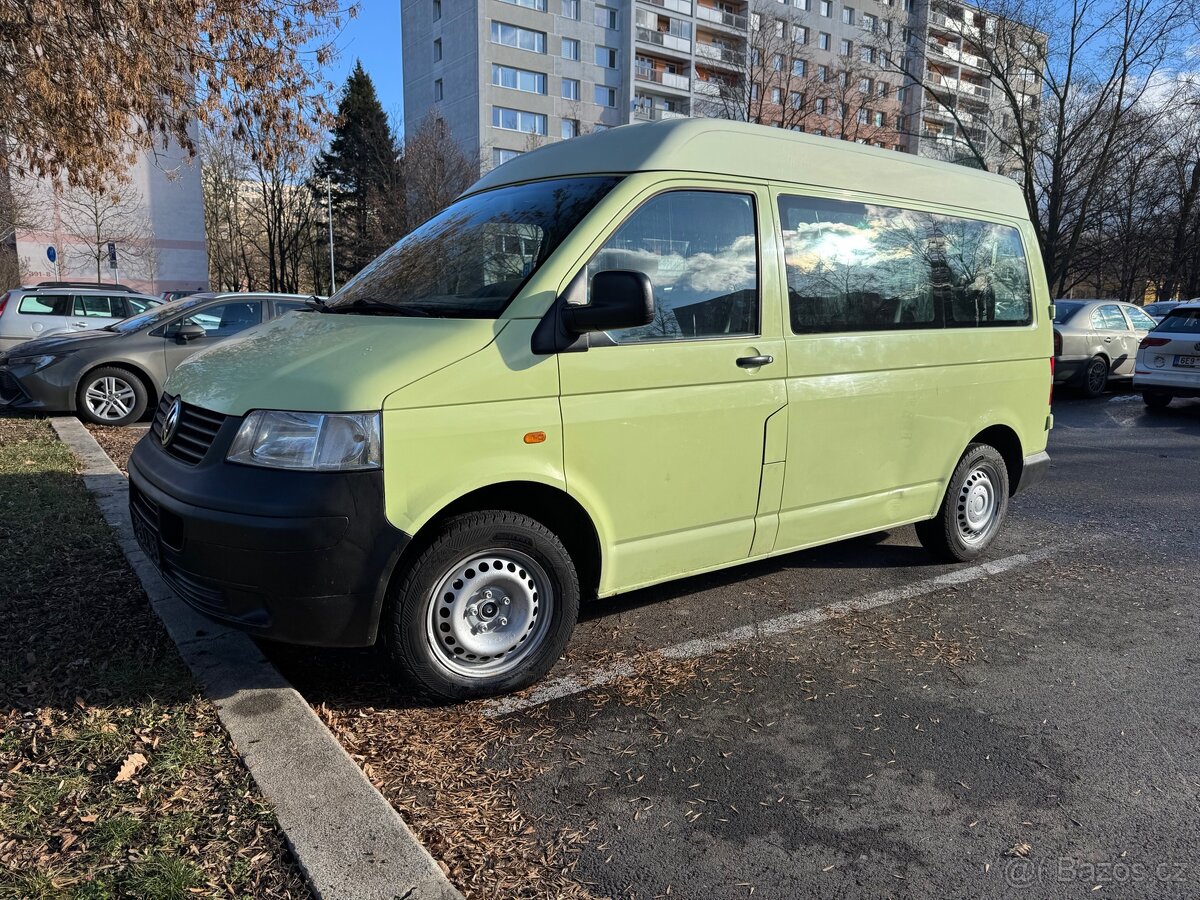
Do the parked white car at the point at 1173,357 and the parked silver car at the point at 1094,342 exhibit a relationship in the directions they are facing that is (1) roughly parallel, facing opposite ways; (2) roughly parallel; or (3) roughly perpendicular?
roughly parallel

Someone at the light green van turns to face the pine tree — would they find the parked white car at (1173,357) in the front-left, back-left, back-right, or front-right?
front-right

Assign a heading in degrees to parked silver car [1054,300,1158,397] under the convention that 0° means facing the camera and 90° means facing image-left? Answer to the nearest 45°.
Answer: approximately 225°

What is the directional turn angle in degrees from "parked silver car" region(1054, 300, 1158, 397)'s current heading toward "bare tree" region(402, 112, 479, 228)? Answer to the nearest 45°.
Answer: approximately 90° to its left

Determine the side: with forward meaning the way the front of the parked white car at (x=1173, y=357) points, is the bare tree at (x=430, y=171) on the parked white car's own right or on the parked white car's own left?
on the parked white car's own left

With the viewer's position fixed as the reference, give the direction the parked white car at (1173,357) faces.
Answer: facing away from the viewer and to the right of the viewer

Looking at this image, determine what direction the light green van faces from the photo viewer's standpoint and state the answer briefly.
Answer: facing the viewer and to the left of the viewer

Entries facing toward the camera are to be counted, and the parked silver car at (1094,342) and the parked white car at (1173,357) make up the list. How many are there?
0

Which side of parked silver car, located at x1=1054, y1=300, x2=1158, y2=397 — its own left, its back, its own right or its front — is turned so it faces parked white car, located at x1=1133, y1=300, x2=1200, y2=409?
right

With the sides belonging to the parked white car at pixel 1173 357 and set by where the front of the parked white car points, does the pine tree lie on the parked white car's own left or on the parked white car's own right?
on the parked white car's own left
